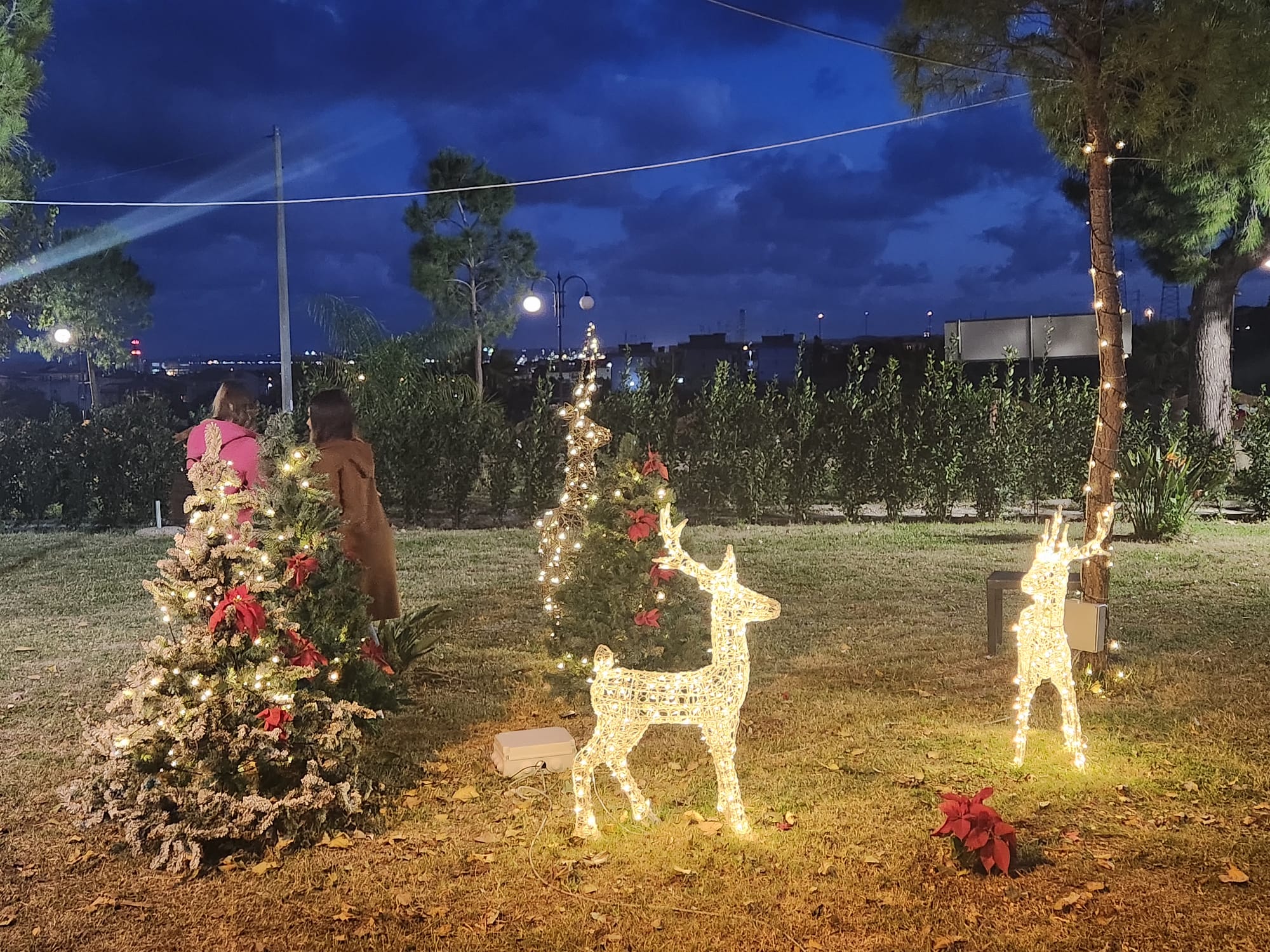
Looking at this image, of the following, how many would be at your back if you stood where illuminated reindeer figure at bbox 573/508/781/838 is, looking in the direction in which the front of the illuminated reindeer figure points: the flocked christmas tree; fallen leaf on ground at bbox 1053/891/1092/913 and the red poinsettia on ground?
1

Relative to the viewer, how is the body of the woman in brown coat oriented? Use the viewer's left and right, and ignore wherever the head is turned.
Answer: facing away from the viewer and to the left of the viewer

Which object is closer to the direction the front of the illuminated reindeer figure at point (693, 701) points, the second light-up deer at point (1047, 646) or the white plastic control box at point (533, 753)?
the second light-up deer

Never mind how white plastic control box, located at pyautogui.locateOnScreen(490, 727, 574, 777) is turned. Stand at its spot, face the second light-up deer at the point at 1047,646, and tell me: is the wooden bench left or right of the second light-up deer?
left

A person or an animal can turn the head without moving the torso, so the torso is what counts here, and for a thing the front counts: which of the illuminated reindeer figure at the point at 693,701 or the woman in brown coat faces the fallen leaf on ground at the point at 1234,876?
the illuminated reindeer figure

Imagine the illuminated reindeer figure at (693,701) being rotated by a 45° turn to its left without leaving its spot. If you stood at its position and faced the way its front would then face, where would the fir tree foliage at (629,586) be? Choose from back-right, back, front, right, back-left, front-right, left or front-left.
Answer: front-left

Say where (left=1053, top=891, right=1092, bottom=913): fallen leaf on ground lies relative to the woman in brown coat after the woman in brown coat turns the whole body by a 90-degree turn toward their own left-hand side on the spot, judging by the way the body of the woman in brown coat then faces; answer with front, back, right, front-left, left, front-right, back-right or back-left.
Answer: left

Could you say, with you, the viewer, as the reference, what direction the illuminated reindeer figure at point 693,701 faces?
facing to the right of the viewer

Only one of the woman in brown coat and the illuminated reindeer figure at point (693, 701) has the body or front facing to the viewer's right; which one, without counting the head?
the illuminated reindeer figure

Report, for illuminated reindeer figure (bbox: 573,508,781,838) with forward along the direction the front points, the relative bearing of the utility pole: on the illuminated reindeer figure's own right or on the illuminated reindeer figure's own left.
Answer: on the illuminated reindeer figure's own left
